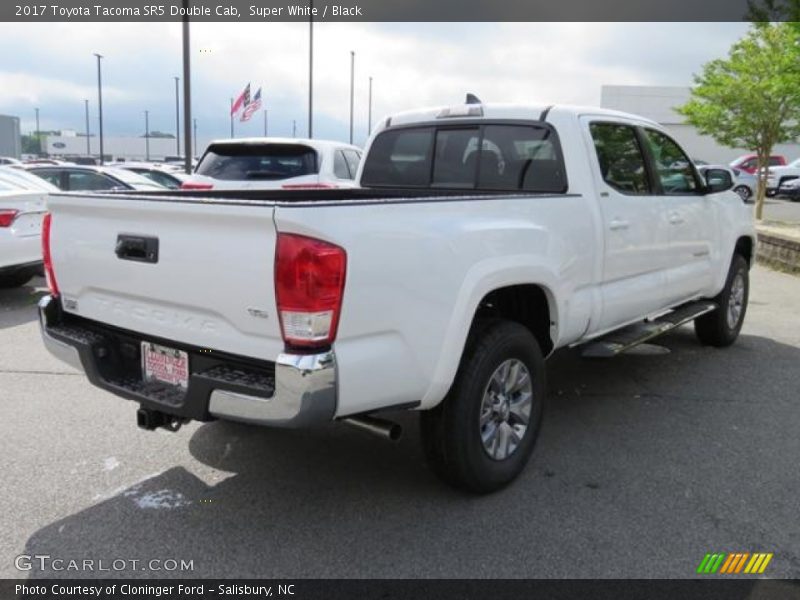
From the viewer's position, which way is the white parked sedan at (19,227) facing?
facing away from the viewer and to the left of the viewer

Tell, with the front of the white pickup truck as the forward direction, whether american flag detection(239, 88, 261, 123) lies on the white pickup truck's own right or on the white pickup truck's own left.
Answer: on the white pickup truck's own left

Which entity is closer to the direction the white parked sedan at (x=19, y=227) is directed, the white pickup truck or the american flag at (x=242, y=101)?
the american flag

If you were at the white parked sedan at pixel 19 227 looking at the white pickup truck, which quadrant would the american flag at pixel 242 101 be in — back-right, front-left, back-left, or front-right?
back-left

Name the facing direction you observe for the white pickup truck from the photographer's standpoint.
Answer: facing away from the viewer and to the right of the viewer

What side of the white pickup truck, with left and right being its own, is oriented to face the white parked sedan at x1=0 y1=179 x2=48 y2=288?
left

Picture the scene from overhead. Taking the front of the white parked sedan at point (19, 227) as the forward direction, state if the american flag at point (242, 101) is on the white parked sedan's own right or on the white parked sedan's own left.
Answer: on the white parked sedan's own right
